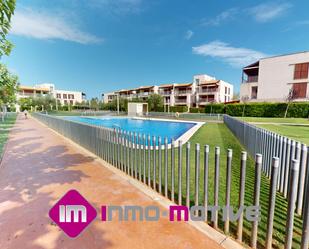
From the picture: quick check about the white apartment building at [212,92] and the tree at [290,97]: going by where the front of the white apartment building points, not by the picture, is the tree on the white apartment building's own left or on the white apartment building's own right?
on the white apartment building's own left

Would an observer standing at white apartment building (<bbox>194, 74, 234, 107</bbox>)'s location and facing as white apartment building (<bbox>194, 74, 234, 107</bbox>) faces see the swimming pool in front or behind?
in front

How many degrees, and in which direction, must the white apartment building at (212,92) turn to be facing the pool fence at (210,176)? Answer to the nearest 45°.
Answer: approximately 45° to its left

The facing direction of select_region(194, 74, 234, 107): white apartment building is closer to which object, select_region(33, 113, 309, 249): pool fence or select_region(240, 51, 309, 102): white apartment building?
the pool fence

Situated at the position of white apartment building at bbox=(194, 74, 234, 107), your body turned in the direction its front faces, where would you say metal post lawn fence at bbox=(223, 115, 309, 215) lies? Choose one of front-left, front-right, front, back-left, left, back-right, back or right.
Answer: front-left

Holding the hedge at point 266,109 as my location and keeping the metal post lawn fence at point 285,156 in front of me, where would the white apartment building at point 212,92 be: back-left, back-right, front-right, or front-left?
back-right

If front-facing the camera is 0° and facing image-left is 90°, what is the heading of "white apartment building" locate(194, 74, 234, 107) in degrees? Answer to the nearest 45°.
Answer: approximately 45°

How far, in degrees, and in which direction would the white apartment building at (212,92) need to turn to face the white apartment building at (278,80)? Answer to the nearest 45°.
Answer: approximately 90° to its left
